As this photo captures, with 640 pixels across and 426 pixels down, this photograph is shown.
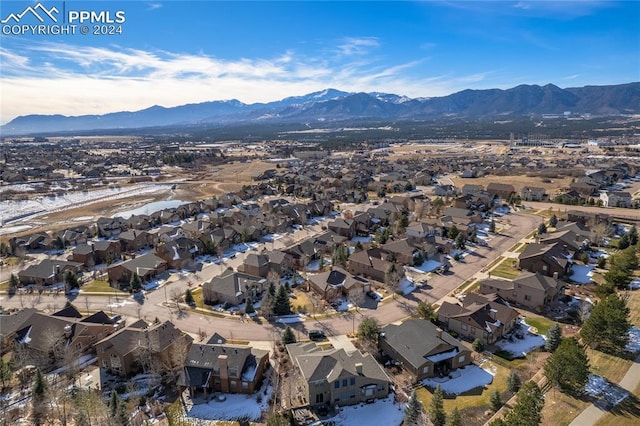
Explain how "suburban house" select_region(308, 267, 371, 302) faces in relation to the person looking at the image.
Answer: facing the viewer and to the right of the viewer

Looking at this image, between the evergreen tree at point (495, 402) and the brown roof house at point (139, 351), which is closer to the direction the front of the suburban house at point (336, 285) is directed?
the evergreen tree

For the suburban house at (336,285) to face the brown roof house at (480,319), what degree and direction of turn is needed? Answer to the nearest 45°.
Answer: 0° — it already faces it

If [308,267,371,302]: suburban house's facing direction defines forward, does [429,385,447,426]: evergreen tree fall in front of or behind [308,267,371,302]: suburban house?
in front

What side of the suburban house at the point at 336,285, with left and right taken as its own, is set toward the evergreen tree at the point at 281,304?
right

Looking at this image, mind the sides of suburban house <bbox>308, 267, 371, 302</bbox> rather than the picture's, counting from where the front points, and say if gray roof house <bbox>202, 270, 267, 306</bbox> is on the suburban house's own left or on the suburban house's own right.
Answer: on the suburban house's own right

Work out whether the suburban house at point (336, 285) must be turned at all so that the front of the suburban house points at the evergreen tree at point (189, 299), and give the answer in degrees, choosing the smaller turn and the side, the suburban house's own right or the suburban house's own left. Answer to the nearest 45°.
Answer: approximately 135° to the suburban house's own right

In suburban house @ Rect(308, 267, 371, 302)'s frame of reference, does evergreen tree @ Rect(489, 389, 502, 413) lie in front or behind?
in front

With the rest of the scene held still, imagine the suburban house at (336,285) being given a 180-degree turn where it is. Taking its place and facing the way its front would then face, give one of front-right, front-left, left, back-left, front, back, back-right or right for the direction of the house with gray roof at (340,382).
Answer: back-left

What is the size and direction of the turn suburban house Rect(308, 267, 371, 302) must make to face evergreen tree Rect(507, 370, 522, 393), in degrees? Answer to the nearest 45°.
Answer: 0° — it already faces it

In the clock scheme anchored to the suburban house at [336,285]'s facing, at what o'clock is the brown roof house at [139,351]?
The brown roof house is roughly at 3 o'clock from the suburban house.

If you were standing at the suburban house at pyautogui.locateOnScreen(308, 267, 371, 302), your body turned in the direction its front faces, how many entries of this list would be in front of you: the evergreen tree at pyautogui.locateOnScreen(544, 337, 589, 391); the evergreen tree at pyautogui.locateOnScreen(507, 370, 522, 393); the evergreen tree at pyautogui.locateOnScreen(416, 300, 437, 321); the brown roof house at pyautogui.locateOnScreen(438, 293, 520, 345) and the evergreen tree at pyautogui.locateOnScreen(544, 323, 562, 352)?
5

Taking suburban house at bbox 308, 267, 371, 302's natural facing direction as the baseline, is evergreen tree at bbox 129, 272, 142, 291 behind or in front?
behind

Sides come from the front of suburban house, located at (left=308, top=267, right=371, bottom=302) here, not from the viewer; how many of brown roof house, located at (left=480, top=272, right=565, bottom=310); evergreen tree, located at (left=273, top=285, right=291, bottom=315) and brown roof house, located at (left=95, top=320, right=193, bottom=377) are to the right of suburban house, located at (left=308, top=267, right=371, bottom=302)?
2
